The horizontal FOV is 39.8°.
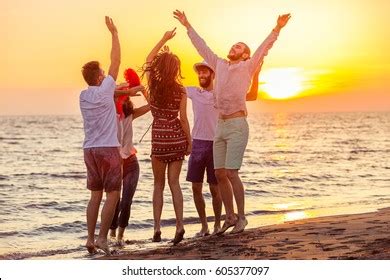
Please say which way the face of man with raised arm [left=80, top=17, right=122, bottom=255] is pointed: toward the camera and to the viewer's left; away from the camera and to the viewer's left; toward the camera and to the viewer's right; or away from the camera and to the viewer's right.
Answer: away from the camera and to the viewer's right

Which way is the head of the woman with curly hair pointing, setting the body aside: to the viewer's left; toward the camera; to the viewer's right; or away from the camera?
away from the camera

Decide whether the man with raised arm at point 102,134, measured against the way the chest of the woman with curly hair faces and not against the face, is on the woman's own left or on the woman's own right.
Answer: on the woman's own left

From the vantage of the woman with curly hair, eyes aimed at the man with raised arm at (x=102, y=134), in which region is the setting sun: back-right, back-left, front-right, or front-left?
back-right

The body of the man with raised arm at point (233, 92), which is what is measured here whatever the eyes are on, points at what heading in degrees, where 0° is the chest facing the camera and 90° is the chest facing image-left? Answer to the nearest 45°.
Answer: approximately 45°

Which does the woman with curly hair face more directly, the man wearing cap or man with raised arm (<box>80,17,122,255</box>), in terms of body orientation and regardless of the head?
the man wearing cap

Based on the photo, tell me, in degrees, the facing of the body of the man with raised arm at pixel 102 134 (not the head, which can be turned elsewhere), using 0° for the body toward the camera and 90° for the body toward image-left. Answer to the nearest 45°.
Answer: approximately 225°

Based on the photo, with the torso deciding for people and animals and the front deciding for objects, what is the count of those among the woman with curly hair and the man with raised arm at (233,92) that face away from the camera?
1

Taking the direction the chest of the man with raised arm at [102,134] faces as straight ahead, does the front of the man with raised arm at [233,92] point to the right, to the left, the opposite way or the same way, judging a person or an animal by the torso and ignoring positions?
the opposite way

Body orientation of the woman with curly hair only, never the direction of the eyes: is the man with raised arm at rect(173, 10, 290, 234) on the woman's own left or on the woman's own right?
on the woman's own right

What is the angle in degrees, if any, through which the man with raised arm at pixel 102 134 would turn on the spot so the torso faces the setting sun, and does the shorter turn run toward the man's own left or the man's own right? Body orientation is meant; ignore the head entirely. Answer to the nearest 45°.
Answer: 0° — they already face it

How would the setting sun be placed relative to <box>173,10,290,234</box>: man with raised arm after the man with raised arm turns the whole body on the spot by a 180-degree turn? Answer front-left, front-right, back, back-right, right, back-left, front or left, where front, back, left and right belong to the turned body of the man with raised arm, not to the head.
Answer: front-left

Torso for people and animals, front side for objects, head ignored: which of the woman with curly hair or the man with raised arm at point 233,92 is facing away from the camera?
the woman with curly hair

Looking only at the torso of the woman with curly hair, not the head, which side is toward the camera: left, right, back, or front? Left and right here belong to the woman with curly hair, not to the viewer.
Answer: back
